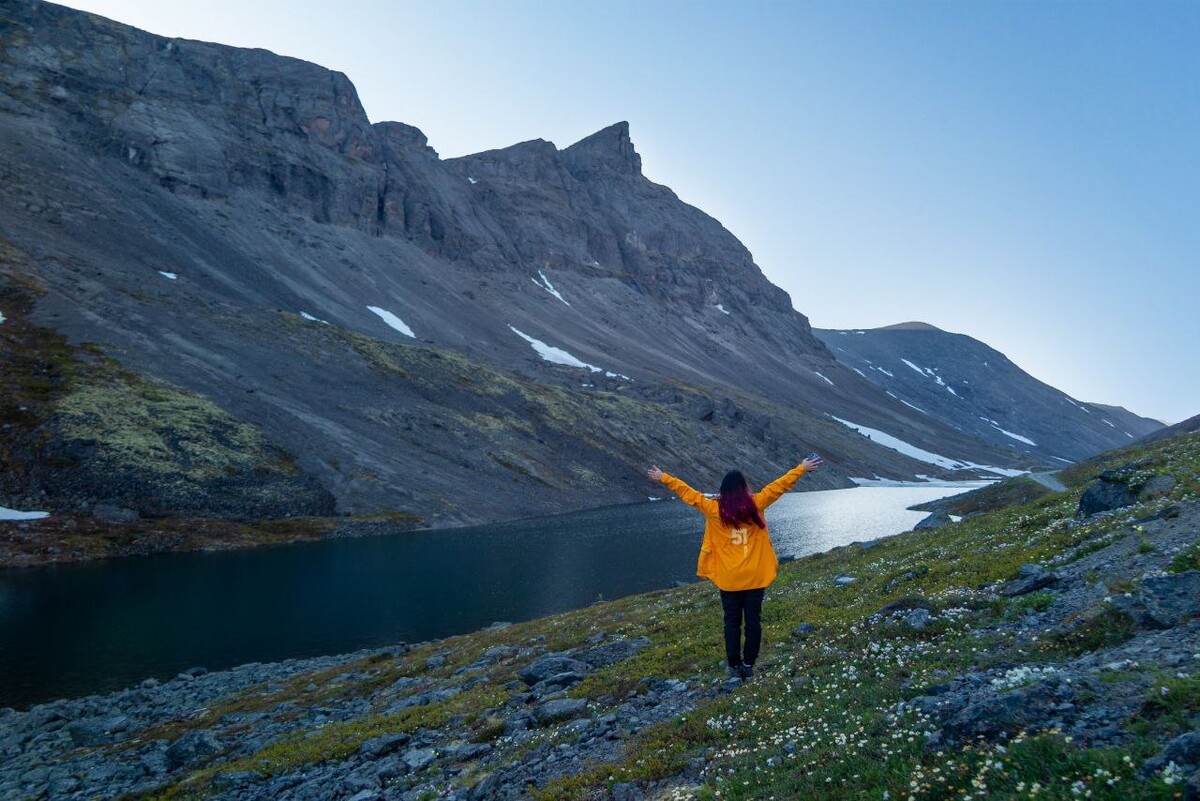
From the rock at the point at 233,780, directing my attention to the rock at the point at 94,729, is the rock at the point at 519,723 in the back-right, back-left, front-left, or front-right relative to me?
back-right

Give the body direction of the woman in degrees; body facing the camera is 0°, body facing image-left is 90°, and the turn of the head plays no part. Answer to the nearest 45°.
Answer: approximately 180°

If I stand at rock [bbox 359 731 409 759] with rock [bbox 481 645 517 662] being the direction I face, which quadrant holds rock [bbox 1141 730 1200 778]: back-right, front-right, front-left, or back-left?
back-right

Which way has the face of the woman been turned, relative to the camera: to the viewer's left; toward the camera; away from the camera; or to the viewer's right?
away from the camera

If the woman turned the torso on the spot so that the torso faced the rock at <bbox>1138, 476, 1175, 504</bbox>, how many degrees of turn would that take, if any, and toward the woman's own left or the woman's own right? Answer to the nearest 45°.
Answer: approximately 45° to the woman's own right

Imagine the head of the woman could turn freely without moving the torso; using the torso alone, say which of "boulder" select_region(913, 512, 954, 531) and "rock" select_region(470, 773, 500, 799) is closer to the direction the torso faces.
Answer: the boulder

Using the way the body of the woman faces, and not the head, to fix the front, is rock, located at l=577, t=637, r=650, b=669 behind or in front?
in front
